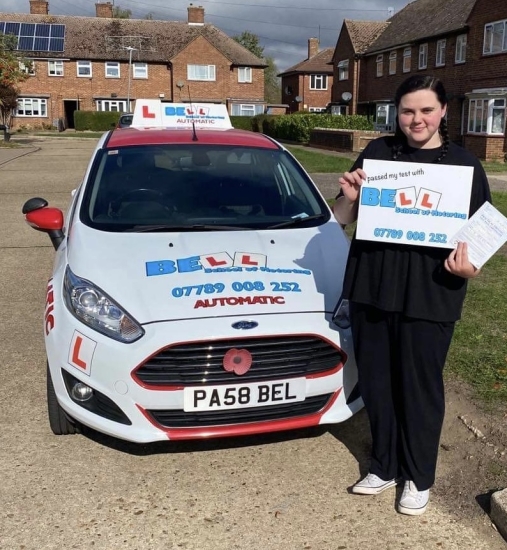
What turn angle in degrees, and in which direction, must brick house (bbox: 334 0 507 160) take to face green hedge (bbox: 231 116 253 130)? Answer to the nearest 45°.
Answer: approximately 90° to its right

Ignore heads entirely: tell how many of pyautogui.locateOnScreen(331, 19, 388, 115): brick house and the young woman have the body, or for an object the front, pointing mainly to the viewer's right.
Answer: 0

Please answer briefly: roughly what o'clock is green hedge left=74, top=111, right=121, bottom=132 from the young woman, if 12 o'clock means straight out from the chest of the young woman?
The green hedge is roughly at 5 o'clock from the young woman.

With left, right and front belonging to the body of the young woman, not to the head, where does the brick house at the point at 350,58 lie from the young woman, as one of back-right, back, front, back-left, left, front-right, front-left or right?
back

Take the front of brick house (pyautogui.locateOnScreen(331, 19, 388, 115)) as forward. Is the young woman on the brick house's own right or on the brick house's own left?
on the brick house's own left

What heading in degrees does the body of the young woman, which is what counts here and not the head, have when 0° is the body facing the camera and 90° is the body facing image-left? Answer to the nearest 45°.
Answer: approximately 0°

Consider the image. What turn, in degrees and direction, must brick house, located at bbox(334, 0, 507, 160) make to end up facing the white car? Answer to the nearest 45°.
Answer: approximately 45° to its left

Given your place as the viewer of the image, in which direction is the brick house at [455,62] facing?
facing the viewer and to the left of the viewer

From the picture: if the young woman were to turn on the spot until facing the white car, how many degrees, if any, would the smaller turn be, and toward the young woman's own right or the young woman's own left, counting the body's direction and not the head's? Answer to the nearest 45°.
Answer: approximately 90° to the young woman's own right

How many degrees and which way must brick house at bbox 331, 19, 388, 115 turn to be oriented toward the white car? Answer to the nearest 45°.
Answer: approximately 45° to its left

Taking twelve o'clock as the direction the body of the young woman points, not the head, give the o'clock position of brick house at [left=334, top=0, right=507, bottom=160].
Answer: The brick house is roughly at 6 o'clock from the young woman.
